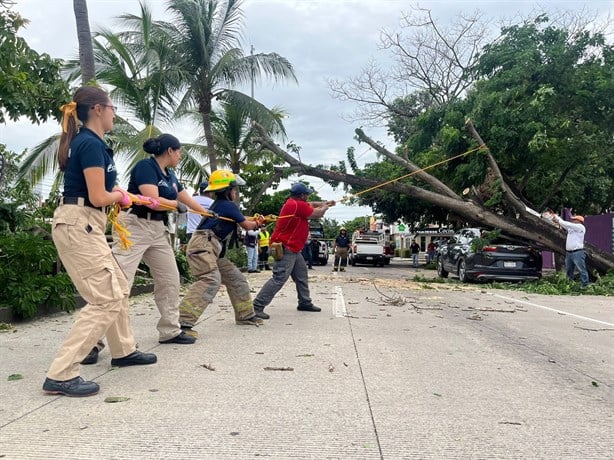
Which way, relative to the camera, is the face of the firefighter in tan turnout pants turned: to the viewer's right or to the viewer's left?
to the viewer's right

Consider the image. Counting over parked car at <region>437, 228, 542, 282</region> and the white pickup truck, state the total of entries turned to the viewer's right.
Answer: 0

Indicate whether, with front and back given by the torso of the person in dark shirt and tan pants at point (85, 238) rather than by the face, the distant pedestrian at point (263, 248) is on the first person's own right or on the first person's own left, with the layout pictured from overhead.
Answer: on the first person's own left

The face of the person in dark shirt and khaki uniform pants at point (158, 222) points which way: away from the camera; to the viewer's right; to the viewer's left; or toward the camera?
to the viewer's right

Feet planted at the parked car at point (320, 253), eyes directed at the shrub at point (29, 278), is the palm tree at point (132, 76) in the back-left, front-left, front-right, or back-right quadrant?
front-right

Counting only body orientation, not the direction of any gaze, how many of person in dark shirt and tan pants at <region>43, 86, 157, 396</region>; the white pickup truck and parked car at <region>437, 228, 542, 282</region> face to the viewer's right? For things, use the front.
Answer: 1

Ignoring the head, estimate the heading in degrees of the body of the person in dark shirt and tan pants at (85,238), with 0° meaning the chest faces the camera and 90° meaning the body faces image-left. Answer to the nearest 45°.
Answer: approximately 270°
